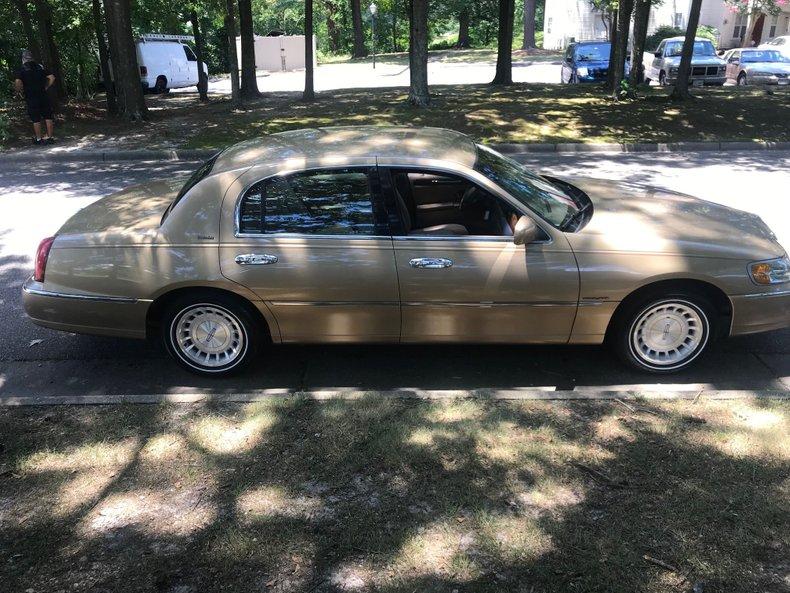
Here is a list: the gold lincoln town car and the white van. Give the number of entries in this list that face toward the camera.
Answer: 0

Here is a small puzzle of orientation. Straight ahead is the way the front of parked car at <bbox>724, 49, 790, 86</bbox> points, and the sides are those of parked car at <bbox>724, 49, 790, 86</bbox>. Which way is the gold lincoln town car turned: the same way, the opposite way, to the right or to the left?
to the left

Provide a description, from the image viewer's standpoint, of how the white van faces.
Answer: facing away from the viewer and to the right of the viewer

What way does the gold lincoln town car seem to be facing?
to the viewer's right

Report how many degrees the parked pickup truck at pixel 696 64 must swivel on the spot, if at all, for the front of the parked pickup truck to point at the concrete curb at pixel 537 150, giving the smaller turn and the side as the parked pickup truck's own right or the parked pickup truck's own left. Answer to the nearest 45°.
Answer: approximately 45° to the parked pickup truck's own right

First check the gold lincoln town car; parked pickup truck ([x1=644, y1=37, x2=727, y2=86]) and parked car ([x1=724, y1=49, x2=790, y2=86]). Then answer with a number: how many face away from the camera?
0

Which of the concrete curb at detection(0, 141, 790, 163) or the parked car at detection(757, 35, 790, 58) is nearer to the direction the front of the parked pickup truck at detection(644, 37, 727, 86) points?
the concrete curb

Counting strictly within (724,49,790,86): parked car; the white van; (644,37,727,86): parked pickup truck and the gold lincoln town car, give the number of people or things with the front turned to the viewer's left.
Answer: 0

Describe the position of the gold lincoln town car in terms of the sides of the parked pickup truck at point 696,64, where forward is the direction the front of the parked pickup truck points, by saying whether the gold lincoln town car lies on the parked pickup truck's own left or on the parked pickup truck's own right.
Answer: on the parked pickup truck's own right

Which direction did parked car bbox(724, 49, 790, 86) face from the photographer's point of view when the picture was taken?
facing the viewer and to the right of the viewer
